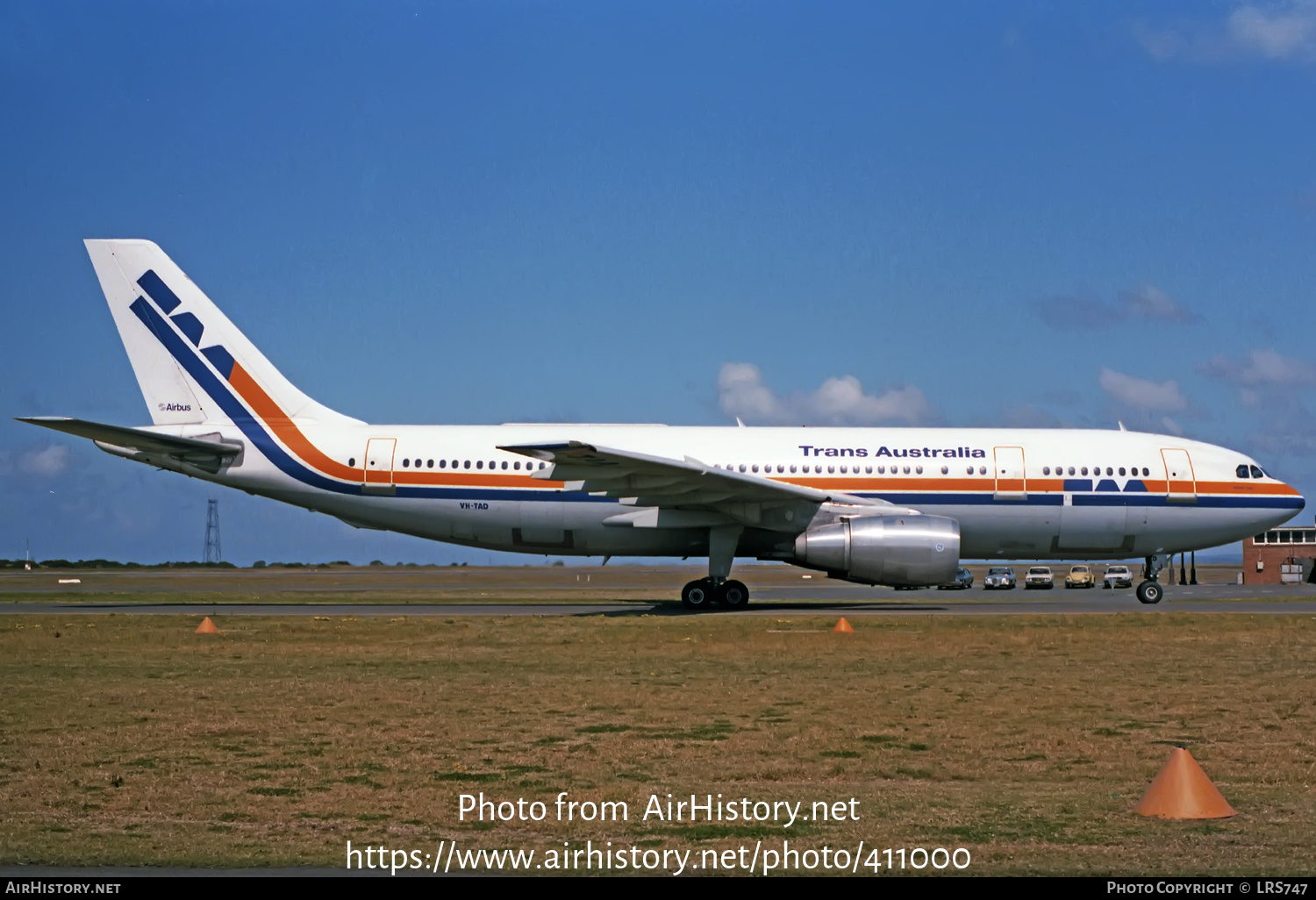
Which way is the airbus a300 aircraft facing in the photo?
to the viewer's right

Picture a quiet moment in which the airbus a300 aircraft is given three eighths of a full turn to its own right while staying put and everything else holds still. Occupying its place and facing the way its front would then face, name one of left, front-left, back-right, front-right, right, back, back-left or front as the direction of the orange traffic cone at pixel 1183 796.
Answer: front-left
